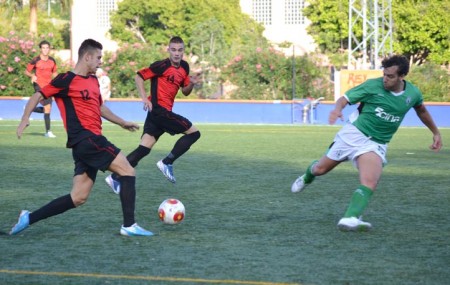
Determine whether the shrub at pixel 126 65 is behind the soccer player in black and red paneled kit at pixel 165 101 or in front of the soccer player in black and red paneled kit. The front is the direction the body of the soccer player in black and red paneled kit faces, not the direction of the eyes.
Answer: behind

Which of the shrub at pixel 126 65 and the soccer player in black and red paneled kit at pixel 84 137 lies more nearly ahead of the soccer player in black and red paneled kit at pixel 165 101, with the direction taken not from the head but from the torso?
the soccer player in black and red paneled kit at pixel 84 137

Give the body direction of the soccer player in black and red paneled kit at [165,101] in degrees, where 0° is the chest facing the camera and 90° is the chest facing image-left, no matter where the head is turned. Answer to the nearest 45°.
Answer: approximately 315°

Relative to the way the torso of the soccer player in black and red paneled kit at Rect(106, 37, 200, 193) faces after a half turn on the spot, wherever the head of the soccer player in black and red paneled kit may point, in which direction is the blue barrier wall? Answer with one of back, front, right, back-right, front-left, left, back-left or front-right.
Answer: front-right

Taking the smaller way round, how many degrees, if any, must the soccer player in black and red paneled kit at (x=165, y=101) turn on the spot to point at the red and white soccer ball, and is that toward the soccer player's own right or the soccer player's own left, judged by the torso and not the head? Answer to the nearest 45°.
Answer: approximately 45° to the soccer player's own right

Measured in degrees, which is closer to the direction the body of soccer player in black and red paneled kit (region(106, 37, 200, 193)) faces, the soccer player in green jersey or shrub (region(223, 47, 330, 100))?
the soccer player in green jersey

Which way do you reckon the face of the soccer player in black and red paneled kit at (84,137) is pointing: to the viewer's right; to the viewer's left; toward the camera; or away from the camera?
to the viewer's right

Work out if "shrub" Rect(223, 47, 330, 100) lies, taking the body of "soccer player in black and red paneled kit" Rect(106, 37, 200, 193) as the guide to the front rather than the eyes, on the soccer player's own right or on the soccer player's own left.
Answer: on the soccer player's own left

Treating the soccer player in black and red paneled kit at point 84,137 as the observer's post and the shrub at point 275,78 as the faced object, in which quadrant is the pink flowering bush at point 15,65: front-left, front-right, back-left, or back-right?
front-left

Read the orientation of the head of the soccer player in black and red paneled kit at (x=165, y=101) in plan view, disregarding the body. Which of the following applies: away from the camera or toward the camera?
toward the camera

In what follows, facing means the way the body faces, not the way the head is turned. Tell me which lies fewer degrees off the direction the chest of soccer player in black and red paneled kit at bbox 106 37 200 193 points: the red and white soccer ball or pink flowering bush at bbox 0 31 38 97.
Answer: the red and white soccer ball

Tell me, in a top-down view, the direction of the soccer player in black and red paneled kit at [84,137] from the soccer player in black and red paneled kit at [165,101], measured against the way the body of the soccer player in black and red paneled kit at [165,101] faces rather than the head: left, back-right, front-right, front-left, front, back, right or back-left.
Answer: front-right
